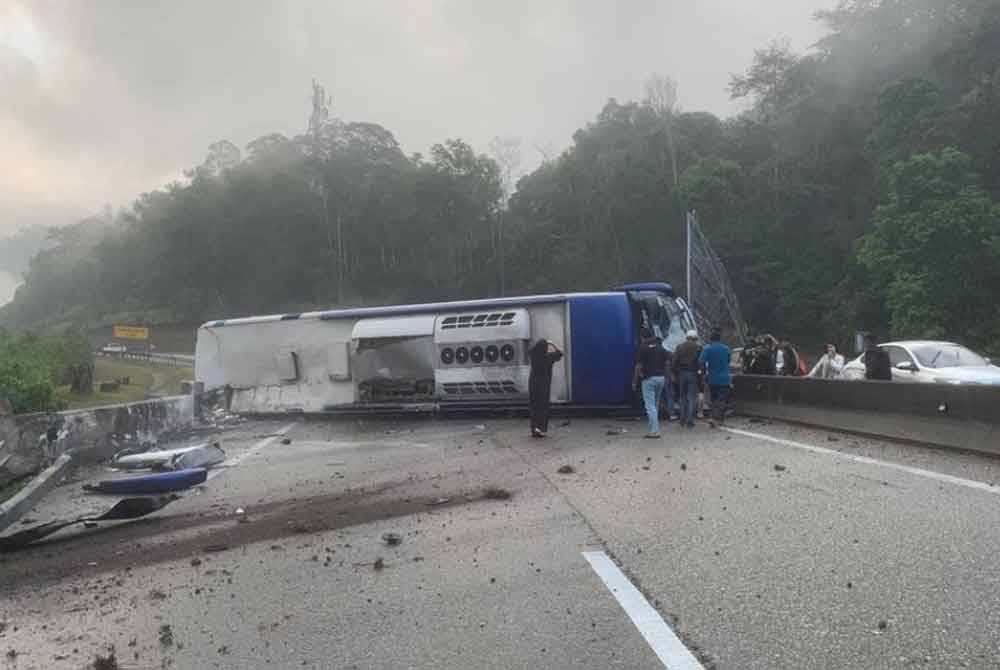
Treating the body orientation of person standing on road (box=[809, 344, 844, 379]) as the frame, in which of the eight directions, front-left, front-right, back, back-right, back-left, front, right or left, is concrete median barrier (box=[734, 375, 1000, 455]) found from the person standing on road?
front

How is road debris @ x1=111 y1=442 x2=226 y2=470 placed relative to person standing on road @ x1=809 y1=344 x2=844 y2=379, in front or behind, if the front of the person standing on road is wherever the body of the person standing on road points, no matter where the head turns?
in front

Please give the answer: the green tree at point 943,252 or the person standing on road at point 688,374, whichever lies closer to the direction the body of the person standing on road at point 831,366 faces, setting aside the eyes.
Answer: the person standing on road

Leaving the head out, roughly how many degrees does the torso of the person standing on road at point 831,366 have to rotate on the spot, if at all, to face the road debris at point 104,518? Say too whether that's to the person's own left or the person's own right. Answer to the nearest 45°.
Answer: approximately 45° to the person's own right

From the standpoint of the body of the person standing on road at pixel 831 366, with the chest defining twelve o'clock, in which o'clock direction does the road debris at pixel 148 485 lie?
The road debris is roughly at 1 o'clock from the person standing on road.

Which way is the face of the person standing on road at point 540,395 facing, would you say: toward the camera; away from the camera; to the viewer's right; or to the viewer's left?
away from the camera

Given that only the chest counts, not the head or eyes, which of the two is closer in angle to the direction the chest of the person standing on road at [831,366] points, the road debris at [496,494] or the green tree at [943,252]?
the road debris

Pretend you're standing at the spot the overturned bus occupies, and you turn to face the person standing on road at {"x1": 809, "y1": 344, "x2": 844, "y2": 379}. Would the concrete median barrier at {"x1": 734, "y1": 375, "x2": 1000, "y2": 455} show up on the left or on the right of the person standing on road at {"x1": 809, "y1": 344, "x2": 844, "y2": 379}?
right

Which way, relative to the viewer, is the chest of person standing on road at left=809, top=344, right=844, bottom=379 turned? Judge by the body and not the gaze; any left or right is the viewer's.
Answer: facing the viewer

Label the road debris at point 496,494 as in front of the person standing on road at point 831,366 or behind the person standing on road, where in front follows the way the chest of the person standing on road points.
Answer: in front

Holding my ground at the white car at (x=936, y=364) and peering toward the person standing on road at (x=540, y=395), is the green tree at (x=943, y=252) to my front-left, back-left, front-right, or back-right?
back-right

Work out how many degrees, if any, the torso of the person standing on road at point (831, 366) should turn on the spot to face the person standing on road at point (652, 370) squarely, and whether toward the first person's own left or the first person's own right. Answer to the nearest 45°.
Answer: approximately 45° to the first person's own right

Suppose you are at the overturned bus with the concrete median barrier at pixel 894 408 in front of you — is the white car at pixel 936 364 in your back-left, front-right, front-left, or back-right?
front-left

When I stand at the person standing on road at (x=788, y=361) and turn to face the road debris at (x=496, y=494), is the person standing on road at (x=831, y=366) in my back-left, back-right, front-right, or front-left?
back-left
